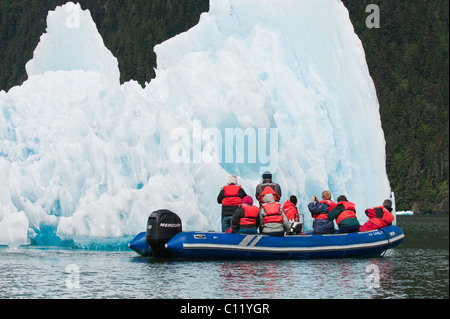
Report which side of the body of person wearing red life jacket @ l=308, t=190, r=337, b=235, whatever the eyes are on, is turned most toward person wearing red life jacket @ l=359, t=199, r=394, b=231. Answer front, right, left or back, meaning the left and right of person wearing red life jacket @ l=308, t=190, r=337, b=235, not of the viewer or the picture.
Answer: right

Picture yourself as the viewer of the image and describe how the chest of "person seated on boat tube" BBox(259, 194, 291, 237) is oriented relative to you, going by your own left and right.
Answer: facing away from the viewer

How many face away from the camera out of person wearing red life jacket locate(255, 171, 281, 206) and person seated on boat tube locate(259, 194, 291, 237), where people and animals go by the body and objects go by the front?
2

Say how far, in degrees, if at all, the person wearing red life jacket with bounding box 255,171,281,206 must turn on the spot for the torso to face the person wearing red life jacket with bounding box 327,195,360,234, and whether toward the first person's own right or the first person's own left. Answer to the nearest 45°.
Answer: approximately 45° to the first person's own right

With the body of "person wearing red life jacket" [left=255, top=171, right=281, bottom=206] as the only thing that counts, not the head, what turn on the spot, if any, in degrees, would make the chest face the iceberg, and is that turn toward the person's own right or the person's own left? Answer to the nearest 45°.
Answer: approximately 45° to the person's own left

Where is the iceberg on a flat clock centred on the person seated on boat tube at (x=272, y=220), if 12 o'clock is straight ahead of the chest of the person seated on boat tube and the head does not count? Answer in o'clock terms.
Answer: The iceberg is roughly at 11 o'clock from the person seated on boat tube.

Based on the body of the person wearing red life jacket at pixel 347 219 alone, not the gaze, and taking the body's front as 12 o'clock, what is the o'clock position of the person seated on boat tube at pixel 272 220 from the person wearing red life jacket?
The person seated on boat tube is roughly at 9 o'clock from the person wearing red life jacket.

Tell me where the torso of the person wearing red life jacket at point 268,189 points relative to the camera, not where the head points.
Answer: away from the camera

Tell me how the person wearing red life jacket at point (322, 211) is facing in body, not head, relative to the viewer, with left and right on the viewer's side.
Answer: facing away from the viewer and to the left of the viewer

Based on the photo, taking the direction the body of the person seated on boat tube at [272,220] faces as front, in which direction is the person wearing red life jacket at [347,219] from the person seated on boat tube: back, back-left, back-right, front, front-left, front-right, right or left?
front-right

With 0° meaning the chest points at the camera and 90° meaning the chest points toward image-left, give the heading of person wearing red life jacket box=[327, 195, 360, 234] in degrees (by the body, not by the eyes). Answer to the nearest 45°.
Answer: approximately 135°

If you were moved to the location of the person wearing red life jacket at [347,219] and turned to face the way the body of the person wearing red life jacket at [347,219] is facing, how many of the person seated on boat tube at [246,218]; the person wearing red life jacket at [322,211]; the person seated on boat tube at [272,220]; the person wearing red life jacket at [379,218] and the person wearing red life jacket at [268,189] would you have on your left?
4

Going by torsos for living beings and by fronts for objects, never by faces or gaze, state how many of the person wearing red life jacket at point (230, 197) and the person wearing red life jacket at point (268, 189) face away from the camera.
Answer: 2

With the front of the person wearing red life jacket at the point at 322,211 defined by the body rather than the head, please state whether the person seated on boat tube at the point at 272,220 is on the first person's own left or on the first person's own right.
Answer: on the first person's own left

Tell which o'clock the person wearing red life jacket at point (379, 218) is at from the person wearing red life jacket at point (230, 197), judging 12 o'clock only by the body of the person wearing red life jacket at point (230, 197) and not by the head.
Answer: the person wearing red life jacket at point (379, 218) is roughly at 2 o'clock from the person wearing red life jacket at point (230, 197).

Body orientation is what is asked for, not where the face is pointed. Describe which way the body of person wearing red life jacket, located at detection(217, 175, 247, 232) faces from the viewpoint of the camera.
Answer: away from the camera
